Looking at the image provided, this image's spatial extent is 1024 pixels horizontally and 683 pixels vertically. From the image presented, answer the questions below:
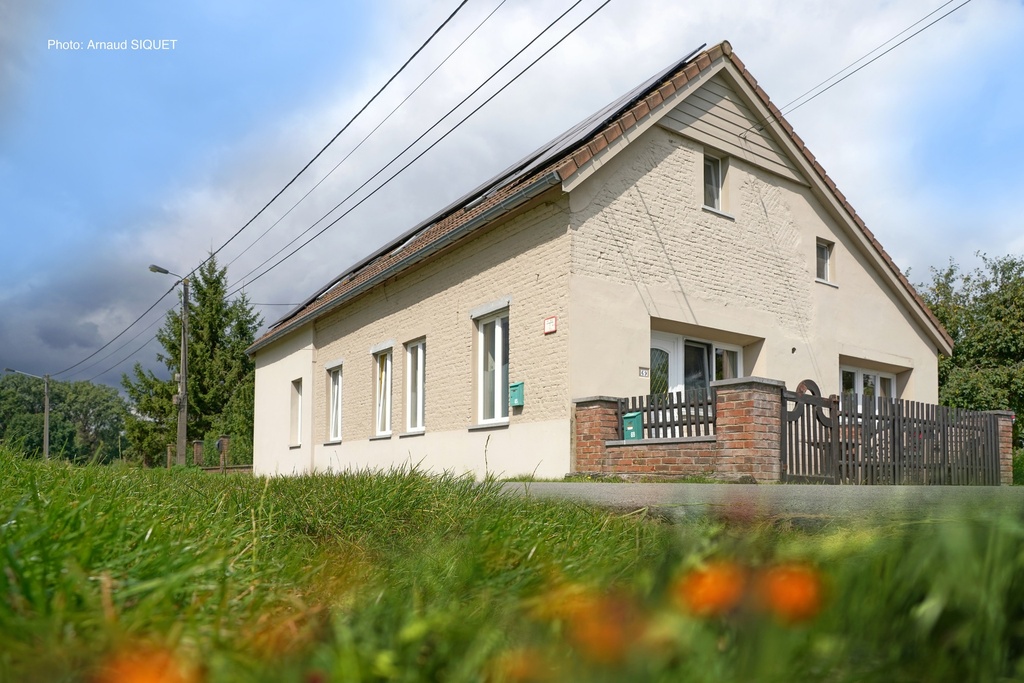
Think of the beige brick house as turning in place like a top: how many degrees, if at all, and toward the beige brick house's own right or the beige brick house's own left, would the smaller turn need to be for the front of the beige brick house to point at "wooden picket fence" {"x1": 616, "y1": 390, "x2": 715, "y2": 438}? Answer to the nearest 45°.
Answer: approximately 45° to the beige brick house's own right

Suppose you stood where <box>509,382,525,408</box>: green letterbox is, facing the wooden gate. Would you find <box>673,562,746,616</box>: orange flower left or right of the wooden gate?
right

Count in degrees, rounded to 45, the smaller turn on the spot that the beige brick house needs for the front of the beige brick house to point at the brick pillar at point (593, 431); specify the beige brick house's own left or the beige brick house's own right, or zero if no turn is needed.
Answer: approximately 45° to the beige brick house's own right

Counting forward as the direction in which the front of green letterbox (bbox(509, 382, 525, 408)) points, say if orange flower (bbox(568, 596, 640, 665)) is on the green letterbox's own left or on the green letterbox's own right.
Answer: on the green letterbox's own left

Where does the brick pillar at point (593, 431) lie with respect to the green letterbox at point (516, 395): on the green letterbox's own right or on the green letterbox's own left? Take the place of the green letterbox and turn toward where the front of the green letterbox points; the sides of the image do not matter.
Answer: on the green letterbox's own left

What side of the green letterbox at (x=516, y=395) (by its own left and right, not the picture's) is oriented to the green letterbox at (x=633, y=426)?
left

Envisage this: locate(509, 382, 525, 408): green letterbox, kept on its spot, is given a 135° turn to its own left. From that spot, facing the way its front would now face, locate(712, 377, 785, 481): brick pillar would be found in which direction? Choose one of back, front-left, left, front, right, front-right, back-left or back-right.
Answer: front-right

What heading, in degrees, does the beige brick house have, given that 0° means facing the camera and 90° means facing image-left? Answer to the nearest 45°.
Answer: approximately 315°

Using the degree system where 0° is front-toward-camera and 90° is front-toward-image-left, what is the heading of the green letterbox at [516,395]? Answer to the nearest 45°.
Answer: approximately 45°

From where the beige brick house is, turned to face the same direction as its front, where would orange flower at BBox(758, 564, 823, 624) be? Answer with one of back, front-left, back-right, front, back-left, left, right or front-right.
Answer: front-right

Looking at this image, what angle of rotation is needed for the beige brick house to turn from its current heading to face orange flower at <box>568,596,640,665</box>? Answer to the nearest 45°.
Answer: approximately 45° to its right
